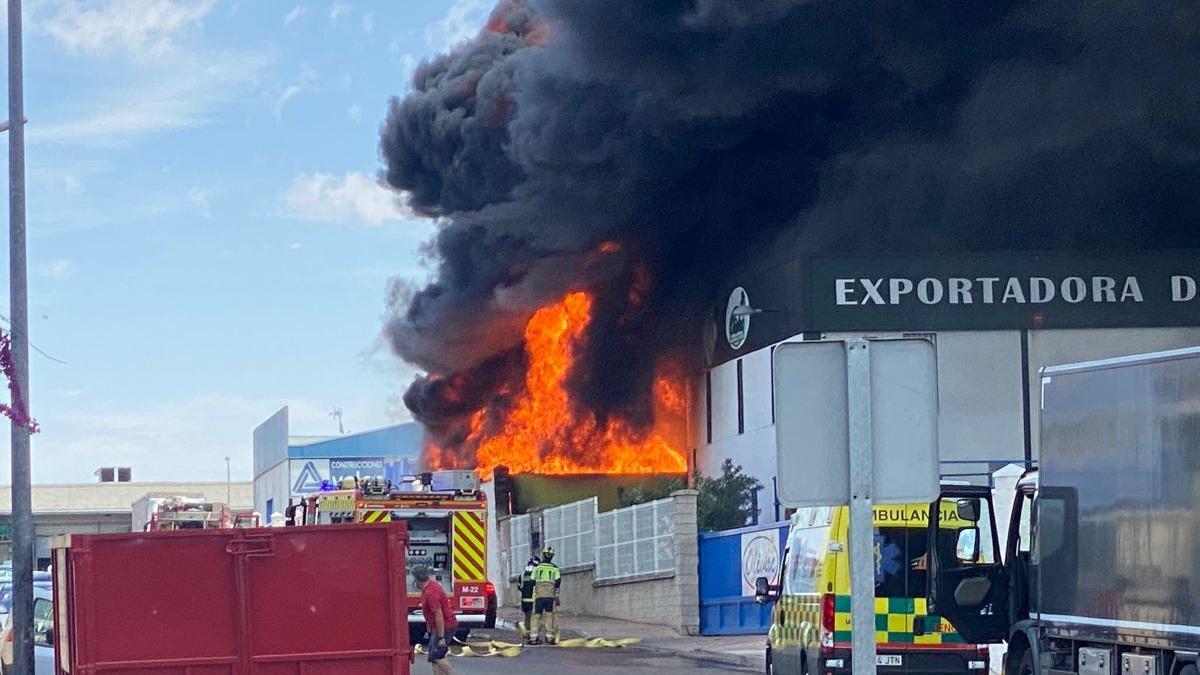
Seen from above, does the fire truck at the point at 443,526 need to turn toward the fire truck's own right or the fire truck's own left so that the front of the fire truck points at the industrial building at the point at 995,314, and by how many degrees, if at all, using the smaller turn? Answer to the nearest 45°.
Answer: approximately 90° to the fire truck's own right

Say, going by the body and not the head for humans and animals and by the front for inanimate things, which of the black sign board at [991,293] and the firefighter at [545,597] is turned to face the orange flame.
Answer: the firefighter

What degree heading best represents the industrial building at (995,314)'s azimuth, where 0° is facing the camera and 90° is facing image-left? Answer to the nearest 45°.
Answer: approximately 0°

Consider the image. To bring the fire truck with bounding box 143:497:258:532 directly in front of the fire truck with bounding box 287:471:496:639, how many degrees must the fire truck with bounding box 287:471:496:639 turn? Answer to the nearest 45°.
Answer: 0° — it already faces it

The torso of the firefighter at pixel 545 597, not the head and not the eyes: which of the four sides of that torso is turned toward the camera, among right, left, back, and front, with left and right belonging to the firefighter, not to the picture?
back
